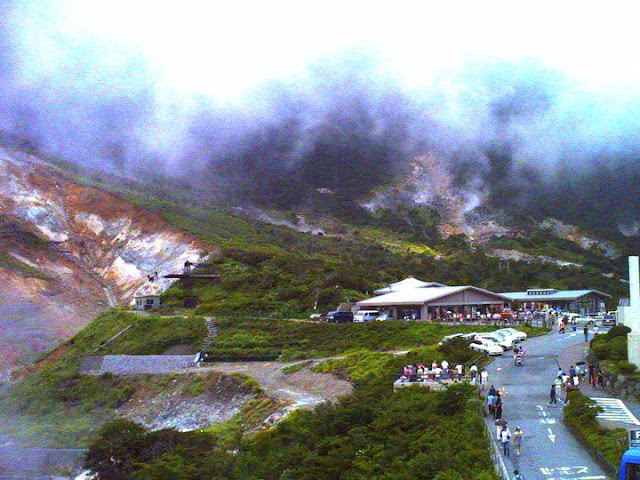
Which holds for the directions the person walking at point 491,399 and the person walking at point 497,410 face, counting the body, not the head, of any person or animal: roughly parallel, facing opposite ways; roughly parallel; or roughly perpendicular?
roughly parallel

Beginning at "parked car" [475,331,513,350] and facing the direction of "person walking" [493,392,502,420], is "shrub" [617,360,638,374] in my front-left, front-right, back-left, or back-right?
front-left

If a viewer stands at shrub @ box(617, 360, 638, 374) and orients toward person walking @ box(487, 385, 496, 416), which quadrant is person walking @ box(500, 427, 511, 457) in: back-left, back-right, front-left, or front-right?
front-left

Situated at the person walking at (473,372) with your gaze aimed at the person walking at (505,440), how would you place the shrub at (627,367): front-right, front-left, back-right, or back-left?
front-left
